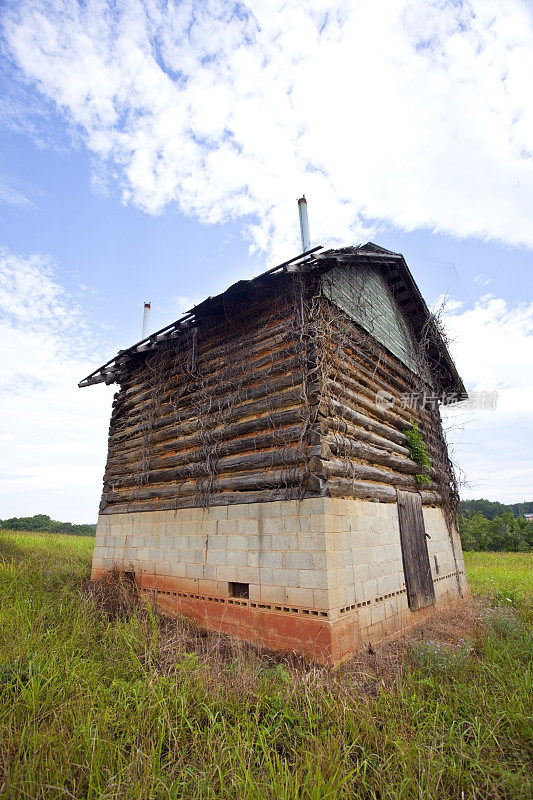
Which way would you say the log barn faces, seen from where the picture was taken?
facing the viewer and to the right of the viewer
